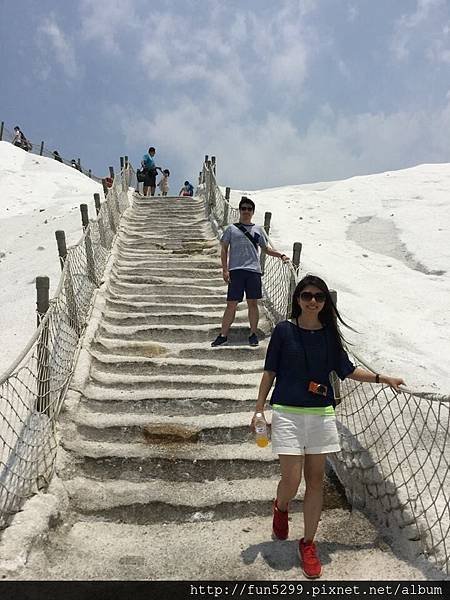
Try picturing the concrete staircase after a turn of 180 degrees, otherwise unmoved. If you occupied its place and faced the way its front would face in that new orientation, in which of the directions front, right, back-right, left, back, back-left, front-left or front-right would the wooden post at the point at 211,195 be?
front

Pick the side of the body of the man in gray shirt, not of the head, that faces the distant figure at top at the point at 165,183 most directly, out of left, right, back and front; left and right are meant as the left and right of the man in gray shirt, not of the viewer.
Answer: back

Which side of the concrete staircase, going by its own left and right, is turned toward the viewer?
front

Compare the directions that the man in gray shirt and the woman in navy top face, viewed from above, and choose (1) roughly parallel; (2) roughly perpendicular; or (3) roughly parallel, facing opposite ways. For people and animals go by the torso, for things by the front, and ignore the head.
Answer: roughly parallel

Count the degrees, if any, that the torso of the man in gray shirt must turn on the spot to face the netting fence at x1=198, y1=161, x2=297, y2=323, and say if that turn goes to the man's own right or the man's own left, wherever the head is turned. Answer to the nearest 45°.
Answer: approximately 180°

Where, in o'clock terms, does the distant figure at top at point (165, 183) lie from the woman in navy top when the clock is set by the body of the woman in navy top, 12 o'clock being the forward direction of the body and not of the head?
The distant figure at top is roughly at 5 o'clock from the woman in navy top.

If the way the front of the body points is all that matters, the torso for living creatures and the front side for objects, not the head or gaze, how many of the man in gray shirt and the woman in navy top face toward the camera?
2

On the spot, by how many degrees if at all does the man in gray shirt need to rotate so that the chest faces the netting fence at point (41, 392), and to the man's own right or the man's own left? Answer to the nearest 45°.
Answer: approximately 45° to the man's own right

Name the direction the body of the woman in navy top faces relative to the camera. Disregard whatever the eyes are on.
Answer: toward the camera

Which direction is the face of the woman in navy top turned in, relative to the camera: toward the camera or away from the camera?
toward the camera

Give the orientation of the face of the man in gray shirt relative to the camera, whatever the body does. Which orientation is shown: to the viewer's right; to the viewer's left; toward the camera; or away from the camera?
toward the camera
